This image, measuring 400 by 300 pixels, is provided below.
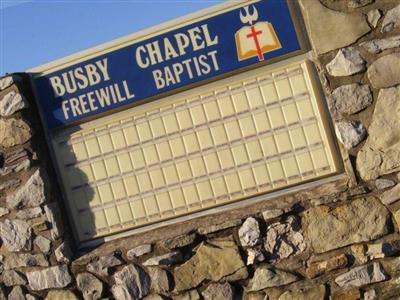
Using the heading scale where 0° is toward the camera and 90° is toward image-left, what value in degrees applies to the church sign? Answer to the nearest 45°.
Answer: approximately 0°
